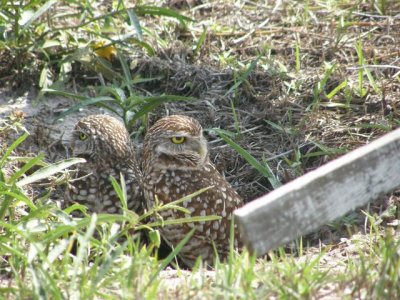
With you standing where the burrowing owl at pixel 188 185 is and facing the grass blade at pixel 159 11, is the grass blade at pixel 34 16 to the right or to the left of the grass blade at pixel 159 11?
left

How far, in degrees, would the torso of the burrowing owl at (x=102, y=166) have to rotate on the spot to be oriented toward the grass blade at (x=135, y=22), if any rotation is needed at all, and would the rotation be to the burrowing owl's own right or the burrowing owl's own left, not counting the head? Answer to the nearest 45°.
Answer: approximately 135° to the burrowing owl's own right

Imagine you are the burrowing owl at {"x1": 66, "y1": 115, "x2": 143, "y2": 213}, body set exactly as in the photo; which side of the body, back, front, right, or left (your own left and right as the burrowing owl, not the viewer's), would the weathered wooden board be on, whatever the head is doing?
left

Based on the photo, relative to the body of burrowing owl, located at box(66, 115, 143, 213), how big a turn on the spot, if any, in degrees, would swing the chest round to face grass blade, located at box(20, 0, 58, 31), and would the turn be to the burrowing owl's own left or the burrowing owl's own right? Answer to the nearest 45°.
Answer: approximately 90° to the burrowing owl's own right

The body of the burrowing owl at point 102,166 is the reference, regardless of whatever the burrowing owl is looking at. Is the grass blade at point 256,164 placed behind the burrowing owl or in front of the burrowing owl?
behind

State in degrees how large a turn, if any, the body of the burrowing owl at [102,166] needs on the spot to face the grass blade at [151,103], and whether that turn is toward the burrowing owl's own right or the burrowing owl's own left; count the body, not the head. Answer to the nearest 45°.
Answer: approximately 135° to the burrowing owl's own right
